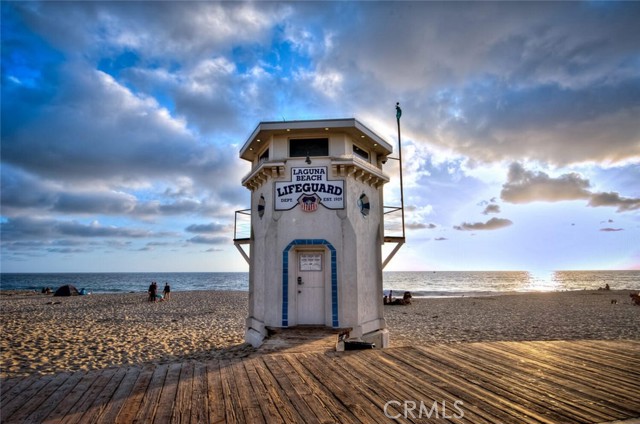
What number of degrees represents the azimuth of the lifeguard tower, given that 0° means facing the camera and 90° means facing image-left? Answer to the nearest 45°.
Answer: approximately 0°

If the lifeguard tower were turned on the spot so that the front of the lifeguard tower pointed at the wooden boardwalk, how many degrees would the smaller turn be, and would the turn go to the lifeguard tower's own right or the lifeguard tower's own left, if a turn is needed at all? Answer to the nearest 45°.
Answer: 0° — it already faces it
